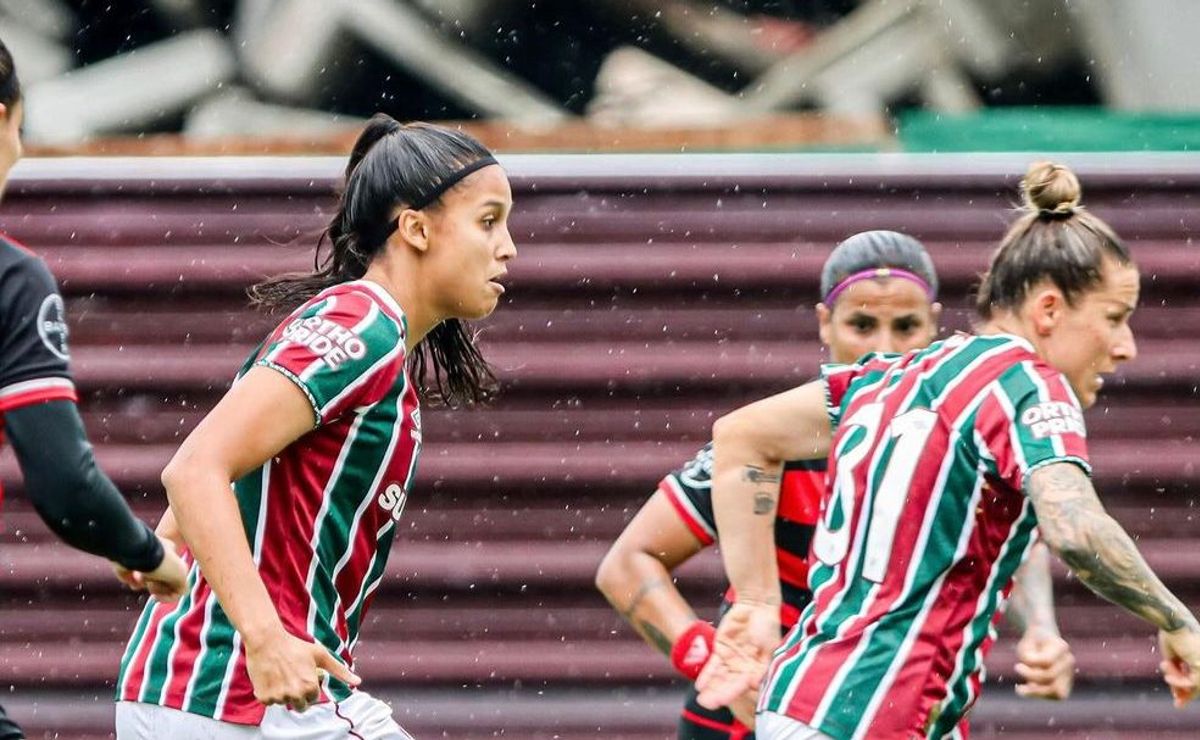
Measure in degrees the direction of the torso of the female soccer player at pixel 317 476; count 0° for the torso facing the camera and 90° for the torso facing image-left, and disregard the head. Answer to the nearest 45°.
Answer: approximately 270°

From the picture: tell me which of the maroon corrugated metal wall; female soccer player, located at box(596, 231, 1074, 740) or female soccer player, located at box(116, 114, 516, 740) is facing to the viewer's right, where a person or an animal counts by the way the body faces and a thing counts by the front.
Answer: female soccer player, located at box(116, 114, 516, 740)

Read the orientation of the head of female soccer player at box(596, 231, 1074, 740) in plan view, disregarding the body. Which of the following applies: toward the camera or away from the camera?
toward the camera

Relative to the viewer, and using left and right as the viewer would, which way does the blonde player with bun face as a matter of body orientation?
facing away from the viewer and to the right of the viewer

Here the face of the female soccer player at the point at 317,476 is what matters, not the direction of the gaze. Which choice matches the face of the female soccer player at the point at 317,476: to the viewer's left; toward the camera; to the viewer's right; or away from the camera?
to the viewer's right

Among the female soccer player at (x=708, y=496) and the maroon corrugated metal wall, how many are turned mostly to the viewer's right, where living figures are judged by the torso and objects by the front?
0

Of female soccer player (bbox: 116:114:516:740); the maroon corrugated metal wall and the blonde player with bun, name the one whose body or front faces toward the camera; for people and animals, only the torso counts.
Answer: the maroon corrugated metal wall

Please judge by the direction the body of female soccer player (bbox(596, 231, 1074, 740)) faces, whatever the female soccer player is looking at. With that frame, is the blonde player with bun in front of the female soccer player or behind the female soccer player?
in front

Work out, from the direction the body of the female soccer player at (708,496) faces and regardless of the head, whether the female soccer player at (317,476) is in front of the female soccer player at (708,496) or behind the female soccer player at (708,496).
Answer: in front

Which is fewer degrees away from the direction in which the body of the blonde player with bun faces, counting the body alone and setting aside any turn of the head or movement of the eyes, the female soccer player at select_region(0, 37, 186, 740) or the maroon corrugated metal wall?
the maroon corrugated metal wall

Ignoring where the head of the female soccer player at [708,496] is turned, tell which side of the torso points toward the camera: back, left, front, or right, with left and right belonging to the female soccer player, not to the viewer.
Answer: front

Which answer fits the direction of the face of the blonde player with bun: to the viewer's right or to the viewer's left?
to the viewer's right

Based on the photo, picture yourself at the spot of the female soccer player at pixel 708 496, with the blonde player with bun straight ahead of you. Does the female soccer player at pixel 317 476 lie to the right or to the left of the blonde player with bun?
right

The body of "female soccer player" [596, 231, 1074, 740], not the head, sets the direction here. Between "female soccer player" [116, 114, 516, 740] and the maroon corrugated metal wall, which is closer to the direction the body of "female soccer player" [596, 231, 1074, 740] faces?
the female soccer player

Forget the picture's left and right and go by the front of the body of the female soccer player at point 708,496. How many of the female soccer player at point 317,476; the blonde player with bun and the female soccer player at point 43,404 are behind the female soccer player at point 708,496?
0

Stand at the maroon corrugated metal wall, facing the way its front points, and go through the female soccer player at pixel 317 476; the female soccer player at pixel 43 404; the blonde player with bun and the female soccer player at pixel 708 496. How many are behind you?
0

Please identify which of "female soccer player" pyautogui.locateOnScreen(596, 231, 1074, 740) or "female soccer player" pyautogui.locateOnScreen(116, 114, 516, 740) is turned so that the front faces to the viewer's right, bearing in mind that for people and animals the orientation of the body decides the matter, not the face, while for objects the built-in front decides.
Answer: "female soccer player" pyautogui.locateOnScreen(116, 114, 516, 740)

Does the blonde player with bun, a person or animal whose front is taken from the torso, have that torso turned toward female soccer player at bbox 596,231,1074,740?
no
